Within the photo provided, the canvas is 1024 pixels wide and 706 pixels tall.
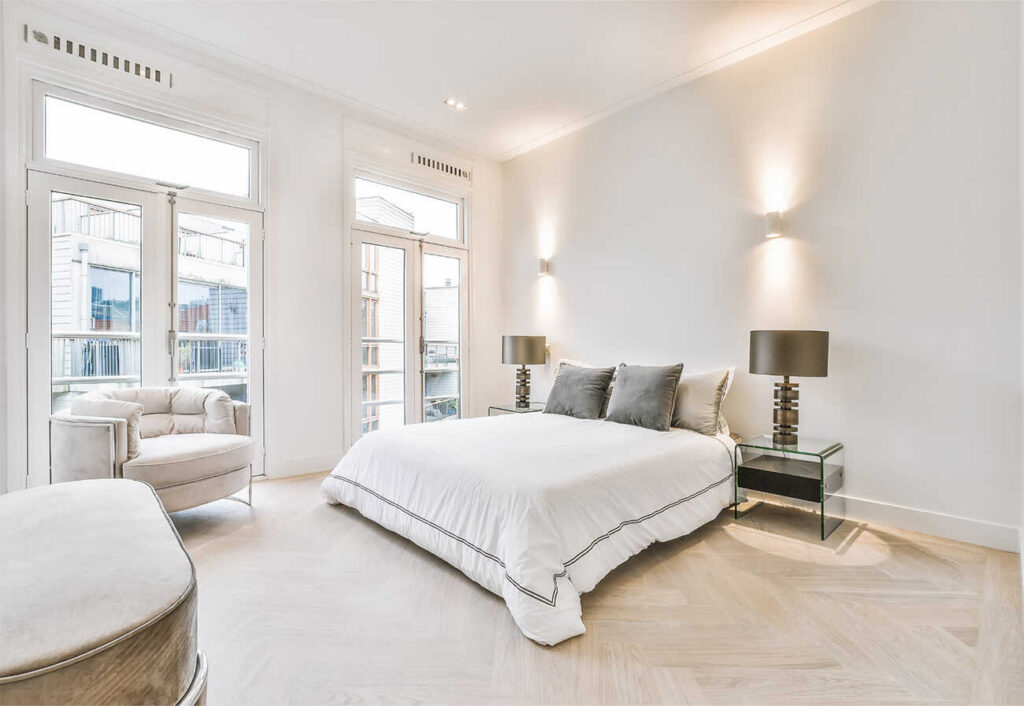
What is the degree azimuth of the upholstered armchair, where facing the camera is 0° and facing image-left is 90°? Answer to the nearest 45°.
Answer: approximately 315°

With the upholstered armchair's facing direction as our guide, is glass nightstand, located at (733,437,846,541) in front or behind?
in front

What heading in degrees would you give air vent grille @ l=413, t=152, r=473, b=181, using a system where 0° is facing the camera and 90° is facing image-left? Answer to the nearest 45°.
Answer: approximately 315°

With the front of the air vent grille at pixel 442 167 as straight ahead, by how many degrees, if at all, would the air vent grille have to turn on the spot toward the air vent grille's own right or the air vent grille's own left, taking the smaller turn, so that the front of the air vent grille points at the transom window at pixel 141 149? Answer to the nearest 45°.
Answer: approximately 90° to the air vent grille's own right

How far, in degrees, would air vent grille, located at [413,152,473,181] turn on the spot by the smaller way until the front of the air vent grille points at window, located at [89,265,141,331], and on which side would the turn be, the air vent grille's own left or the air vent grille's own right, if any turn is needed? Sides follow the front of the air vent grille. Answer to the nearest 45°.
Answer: approximately 90° to the air vent grille's own right

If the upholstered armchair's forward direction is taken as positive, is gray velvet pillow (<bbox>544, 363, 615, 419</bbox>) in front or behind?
in front

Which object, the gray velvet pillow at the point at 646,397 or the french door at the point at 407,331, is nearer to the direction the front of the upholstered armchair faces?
the gray velvet pillow

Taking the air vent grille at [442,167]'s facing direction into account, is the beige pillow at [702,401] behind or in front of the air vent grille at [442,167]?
in front
